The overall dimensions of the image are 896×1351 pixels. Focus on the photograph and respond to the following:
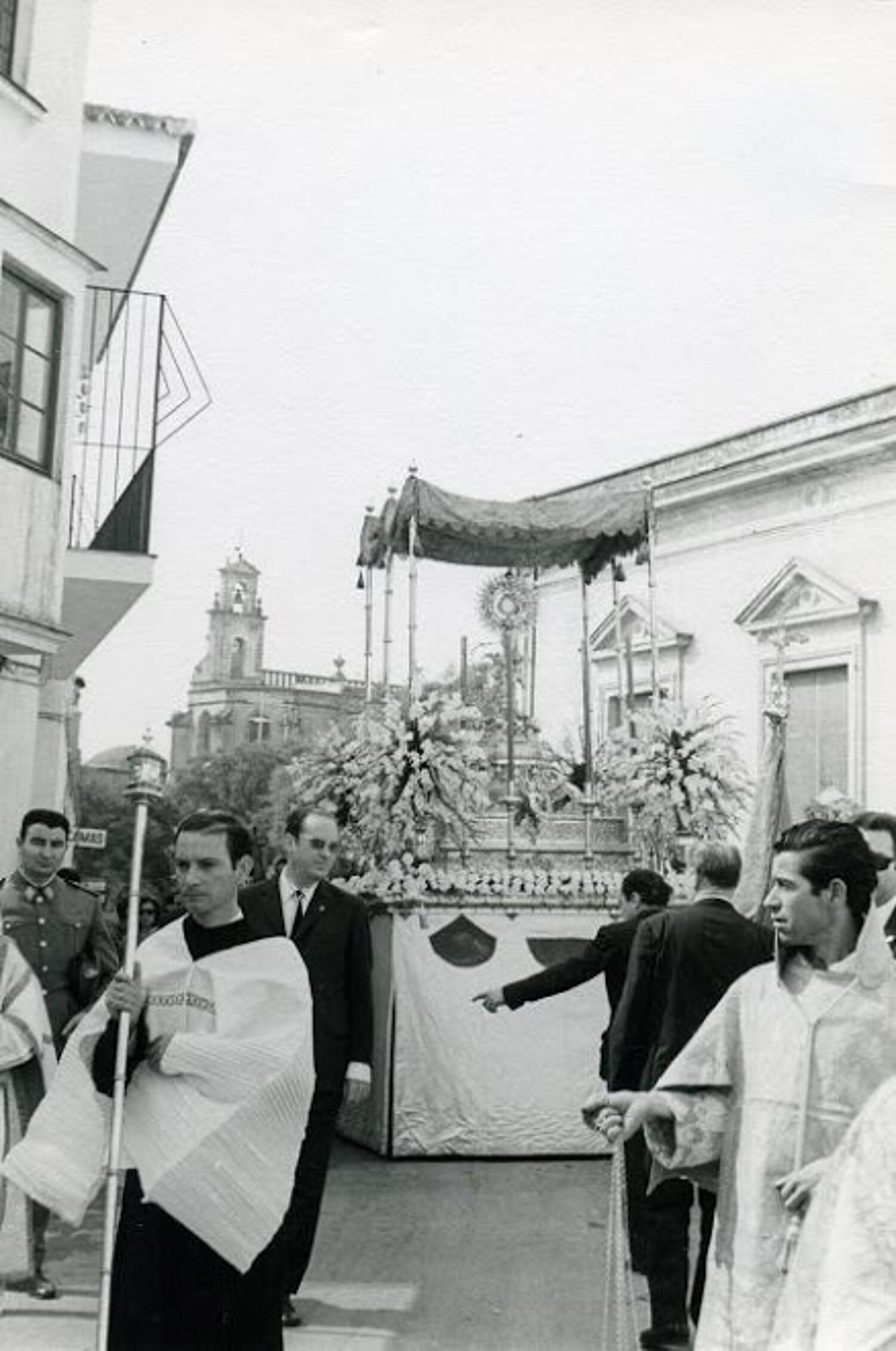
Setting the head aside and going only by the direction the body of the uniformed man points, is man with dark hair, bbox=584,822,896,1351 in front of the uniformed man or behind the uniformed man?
in front

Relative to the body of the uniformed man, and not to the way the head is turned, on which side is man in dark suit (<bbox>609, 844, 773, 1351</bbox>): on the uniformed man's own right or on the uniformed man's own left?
on the uniformed man's own left

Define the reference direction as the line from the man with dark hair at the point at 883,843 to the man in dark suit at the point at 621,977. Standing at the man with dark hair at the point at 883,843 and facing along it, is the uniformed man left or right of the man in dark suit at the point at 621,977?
left

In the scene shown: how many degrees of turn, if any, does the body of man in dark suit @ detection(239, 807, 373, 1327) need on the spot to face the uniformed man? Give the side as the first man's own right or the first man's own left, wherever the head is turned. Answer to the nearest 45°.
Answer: approximately 90° to the first man's own right

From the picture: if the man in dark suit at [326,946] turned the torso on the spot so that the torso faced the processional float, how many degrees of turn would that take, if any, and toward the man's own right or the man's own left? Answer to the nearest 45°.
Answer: approximately 180°

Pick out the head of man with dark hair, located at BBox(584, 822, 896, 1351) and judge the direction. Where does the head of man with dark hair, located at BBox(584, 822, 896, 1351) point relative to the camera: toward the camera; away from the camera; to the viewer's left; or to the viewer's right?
to the viewer's left

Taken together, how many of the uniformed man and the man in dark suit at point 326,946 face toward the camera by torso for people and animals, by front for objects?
2

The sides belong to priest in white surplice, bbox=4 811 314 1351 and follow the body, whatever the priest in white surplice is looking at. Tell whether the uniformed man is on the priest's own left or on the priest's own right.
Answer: on the priest's own right

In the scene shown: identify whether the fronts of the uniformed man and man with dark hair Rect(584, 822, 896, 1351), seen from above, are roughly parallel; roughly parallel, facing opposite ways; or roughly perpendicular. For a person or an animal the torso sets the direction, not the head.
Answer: roughly perpendicular
